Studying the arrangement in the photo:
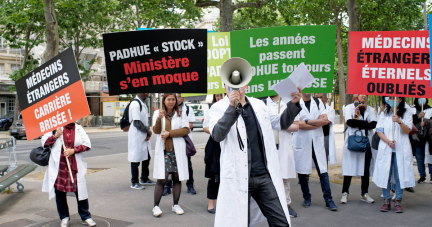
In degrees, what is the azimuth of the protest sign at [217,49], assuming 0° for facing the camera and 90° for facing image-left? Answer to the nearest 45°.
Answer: approximately 0°

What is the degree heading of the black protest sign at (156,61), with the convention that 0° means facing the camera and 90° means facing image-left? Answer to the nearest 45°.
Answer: approximately 0°

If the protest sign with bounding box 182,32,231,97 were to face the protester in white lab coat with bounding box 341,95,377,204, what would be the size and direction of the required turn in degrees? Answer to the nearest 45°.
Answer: approximately 45° to its left

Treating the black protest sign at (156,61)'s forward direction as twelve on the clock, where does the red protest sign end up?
The red protest sign is roughly at 9 o'clock from the black protest sign.

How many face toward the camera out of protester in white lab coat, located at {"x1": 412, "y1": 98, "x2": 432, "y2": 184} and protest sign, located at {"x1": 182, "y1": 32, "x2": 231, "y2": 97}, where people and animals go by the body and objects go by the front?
2

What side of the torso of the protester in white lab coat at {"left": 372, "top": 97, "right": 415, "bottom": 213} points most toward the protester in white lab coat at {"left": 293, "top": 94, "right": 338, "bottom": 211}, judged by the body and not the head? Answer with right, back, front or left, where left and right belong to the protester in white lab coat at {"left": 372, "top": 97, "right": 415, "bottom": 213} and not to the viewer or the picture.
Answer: right

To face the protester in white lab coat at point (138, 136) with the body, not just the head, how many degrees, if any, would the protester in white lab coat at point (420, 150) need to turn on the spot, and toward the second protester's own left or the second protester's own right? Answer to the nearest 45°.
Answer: approximately 45° to the second protester's own right

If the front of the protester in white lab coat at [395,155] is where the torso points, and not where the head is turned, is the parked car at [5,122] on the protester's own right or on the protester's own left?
on the protester's own right
